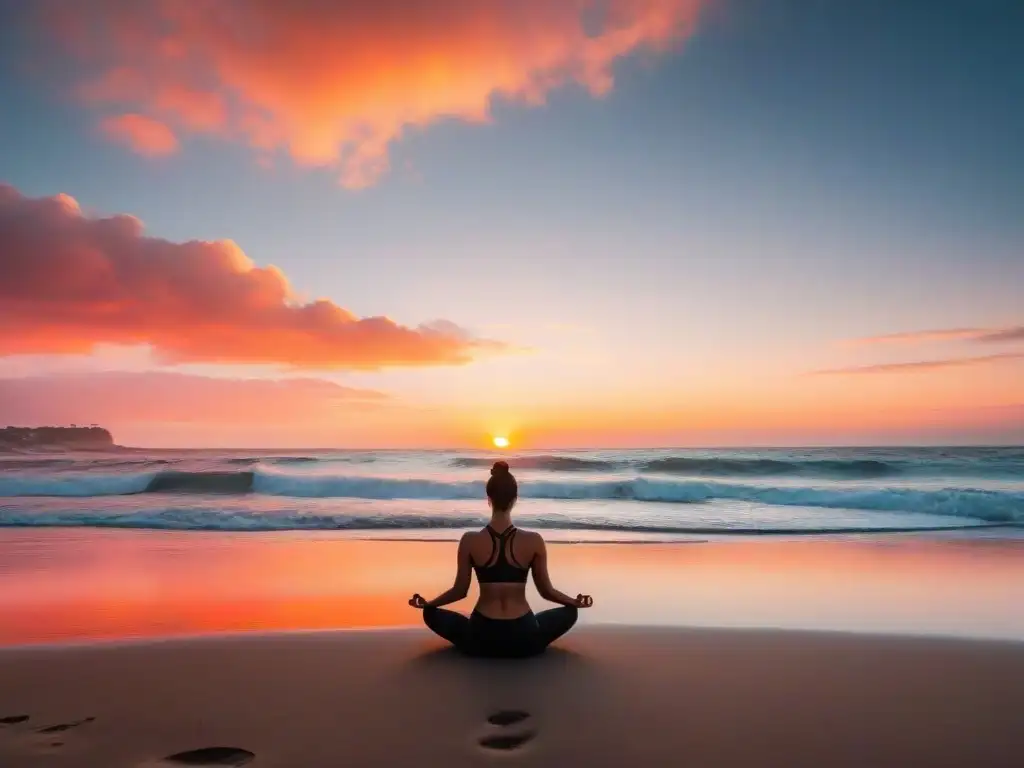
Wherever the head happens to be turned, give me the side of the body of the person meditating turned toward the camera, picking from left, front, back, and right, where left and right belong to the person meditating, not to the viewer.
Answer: back

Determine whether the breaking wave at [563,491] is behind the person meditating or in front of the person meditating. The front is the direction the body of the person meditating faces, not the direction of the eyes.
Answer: in front

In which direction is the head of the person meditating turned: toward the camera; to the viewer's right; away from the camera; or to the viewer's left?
away from the camera
